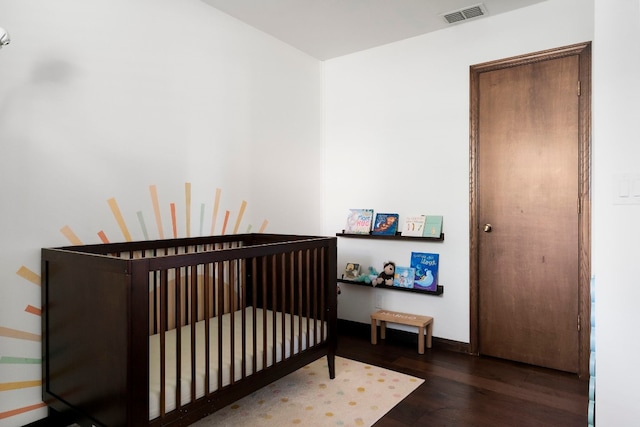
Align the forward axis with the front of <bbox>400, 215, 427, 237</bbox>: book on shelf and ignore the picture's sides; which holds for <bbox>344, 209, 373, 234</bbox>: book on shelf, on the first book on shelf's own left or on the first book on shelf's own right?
on the first book on shelf's own right

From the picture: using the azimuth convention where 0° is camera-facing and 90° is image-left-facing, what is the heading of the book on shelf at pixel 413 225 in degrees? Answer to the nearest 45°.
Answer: approximately 45°

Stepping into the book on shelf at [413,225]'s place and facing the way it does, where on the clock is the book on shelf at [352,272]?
the book on shelf at [352,272] is roughly at 2 o'clock from the book on shelf at [413,225].

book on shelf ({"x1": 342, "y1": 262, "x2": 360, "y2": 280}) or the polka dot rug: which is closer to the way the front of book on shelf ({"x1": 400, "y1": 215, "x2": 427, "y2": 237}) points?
the polka dot rug

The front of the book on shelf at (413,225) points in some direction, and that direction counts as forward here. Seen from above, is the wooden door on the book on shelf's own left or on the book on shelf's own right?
on the book on shelf's own left

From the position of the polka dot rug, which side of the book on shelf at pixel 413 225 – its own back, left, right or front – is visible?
front

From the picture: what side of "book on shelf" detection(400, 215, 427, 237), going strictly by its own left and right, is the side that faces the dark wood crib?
front

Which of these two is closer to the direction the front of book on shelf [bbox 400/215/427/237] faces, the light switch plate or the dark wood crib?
the dark wood crib
